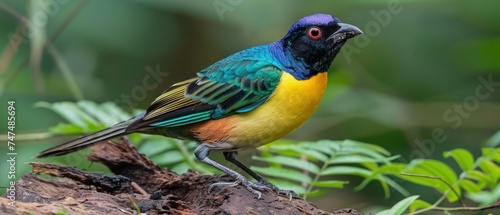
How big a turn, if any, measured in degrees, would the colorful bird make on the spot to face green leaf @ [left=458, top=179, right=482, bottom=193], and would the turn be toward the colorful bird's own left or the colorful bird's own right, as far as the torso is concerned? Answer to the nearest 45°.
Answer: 0° — it already faces it

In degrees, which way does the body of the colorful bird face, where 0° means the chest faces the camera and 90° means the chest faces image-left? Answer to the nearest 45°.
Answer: approximately 270°

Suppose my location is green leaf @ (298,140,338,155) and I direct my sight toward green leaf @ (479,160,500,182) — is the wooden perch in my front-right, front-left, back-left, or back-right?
back-right

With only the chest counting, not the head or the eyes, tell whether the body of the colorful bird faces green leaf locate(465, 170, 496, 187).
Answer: yes

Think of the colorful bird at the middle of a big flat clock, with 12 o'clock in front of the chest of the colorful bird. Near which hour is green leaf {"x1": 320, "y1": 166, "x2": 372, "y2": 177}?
The green leaf is roughly at 12 o'clock from the colorful bird.

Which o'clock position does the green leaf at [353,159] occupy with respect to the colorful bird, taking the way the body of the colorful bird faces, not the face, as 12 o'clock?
The green leaf is roughly at 12 o'clock from the colorful bird.

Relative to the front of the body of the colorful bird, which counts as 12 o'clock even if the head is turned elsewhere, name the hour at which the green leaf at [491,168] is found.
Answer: The green leaf is roughly at 12 o'clock from the colorful bird.

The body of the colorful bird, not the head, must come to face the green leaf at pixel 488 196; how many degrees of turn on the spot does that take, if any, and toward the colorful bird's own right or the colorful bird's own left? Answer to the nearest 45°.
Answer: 0° — it already faces it
